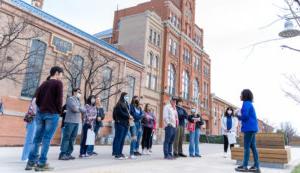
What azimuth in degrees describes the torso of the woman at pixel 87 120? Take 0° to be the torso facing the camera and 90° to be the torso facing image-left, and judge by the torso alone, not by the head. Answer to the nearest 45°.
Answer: approximately 315°

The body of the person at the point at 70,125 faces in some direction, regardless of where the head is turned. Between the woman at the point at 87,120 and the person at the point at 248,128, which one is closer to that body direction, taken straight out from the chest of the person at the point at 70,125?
the person

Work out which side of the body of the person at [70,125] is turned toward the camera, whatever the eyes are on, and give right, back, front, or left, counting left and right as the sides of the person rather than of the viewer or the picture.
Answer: right

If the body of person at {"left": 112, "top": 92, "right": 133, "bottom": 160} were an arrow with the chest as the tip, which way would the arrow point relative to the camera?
to the viewer's right

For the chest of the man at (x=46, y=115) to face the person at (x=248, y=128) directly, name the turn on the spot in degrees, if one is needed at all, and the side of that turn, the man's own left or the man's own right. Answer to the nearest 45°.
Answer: approximately 45° to the man's own right

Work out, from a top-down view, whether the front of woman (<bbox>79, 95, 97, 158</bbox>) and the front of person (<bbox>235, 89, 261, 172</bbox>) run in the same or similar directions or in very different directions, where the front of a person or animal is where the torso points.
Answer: very different directions

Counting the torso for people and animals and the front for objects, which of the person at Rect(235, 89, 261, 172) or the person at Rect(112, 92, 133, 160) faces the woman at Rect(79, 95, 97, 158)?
the person at Rect(235, 89, 261, 172)

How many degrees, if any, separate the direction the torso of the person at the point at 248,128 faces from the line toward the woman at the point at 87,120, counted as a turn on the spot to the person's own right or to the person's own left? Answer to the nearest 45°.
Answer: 0° — they already face them

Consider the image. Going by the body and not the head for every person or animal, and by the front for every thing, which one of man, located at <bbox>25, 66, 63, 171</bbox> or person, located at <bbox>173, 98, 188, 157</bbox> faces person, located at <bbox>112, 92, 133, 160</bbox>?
the man

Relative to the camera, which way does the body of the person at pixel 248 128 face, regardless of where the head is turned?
to the viewer's left

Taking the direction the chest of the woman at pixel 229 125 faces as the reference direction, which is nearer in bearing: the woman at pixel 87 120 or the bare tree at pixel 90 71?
the woman

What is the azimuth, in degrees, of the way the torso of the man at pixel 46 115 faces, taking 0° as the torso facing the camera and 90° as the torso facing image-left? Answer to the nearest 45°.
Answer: approximately 225°

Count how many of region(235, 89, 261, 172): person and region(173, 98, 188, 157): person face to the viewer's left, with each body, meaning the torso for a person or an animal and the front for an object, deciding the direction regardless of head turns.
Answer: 1

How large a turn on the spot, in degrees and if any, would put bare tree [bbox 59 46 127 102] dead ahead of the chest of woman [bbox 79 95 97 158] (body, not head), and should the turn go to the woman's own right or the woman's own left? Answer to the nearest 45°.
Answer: approximately 135° to the woman's own left

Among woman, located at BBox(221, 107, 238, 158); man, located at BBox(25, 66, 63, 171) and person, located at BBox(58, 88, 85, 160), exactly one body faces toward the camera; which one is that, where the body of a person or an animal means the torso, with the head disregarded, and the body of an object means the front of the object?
the woman
